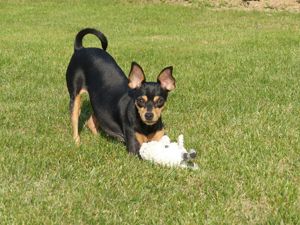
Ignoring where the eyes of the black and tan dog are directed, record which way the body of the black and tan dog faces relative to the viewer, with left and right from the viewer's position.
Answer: facing the viewer and to the right of the viewer

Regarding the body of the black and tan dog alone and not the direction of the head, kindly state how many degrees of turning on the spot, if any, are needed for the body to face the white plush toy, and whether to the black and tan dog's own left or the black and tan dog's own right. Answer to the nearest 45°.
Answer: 0° — it already faces it
